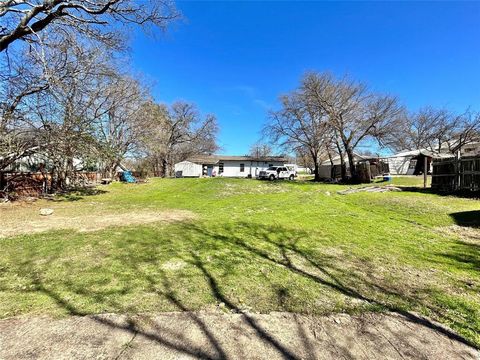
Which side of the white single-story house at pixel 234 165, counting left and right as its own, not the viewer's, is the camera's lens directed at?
front

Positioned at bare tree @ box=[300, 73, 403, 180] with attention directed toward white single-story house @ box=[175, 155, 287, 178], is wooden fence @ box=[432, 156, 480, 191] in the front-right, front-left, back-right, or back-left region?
back-left

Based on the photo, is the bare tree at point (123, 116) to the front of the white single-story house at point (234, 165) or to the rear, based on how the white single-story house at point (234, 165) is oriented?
to the front

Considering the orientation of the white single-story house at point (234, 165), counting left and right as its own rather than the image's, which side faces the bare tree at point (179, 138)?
right

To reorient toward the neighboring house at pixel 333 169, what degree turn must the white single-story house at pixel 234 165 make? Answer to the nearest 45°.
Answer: approximately 45° to its left

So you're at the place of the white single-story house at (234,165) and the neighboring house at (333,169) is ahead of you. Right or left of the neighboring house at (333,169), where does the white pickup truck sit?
right

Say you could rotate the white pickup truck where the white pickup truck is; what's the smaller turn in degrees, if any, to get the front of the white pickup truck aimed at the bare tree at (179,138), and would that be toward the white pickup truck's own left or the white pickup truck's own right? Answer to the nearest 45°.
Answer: approximately 90° to the white pickup truck's own right

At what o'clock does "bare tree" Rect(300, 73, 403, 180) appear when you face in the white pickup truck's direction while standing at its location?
The bare tree is roughly at 9 o'clock from the white pickup truck.

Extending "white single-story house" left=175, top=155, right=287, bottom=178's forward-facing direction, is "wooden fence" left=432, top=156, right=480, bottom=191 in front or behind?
in front

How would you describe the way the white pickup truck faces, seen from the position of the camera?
facing the viewer and to the left of the viewer
